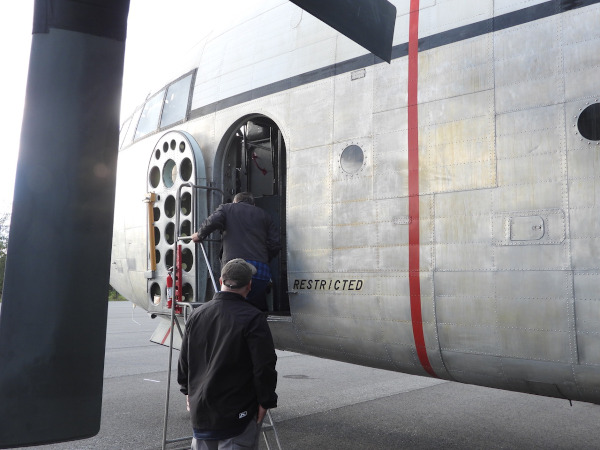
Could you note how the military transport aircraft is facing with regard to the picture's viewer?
facing away from the viewer and to the left of the viewer

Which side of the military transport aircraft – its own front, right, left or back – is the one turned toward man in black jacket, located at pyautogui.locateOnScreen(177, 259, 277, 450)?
left
